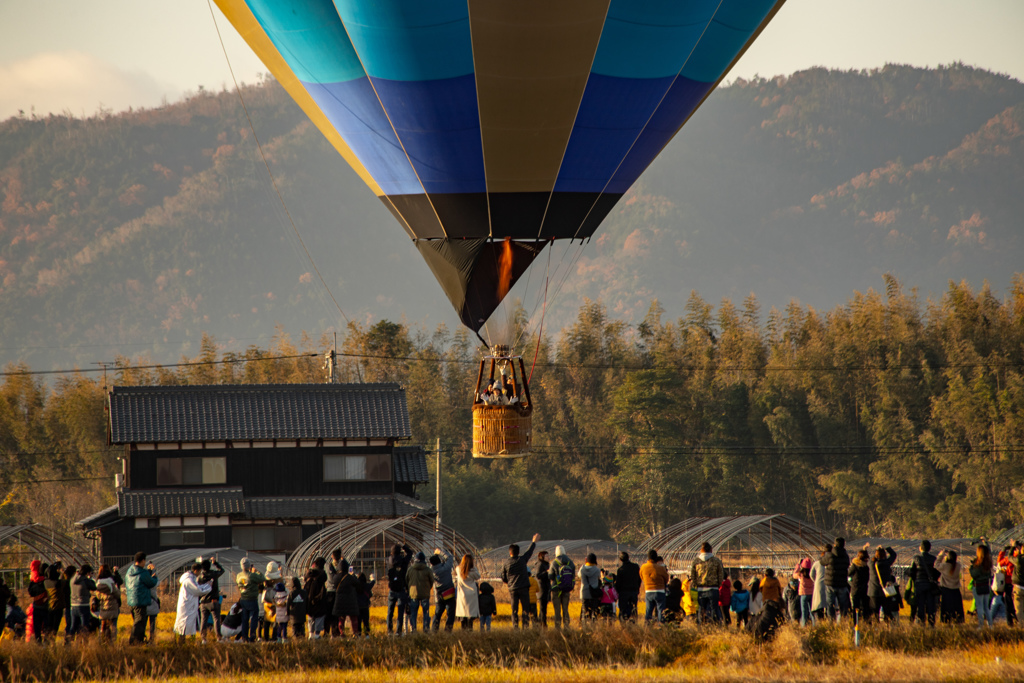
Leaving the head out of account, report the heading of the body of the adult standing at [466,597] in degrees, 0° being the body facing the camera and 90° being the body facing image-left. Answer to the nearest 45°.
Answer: approximately 180°

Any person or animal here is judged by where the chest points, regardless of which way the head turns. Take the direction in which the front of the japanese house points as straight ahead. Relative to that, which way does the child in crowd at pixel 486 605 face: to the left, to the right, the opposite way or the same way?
the opposite way

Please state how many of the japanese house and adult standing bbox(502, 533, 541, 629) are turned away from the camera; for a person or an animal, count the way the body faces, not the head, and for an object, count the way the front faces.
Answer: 1

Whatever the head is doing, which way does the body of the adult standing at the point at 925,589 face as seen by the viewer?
away from the camera

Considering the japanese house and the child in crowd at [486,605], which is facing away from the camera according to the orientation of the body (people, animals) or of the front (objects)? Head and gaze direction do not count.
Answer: the child in crowd

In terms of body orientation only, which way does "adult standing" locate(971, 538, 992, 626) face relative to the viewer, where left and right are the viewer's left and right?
facing away from the viewer and to the left of the viewer

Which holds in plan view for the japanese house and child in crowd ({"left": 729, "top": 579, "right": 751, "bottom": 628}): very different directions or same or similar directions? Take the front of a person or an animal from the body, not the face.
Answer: very different directions

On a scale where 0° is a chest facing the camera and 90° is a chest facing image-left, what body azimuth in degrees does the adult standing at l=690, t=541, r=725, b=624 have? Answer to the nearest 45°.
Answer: approximately 180°

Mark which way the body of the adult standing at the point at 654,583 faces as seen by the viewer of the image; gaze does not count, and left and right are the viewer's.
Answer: facing away from the viewer

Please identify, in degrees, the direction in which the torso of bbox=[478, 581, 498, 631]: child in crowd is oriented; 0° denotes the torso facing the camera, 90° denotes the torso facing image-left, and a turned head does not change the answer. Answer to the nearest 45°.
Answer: approximately 180°

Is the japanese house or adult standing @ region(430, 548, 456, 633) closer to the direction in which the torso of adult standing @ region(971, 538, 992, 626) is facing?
the japanese house

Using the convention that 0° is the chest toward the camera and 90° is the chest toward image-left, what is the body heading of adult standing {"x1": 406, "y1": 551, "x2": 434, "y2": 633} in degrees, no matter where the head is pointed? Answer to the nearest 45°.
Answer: approximately 180°

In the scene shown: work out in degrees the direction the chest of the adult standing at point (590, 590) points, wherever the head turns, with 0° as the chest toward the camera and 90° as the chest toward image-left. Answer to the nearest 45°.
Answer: approximately 180°

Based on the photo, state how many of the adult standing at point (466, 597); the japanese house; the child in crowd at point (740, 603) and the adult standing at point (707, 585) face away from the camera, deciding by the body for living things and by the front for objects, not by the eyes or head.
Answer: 3

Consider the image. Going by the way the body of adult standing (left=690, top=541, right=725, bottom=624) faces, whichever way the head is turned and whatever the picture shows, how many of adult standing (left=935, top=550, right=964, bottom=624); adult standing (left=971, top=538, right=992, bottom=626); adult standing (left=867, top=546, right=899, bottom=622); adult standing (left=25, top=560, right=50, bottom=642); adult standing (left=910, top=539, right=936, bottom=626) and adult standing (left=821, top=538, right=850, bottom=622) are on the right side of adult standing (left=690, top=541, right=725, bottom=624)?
5

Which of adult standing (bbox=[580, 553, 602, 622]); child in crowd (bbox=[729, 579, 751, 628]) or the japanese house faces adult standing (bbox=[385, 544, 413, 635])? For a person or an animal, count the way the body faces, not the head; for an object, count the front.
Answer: the japanese house

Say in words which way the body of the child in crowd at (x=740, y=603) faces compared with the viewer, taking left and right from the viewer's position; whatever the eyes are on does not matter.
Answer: facing away from the viewer
